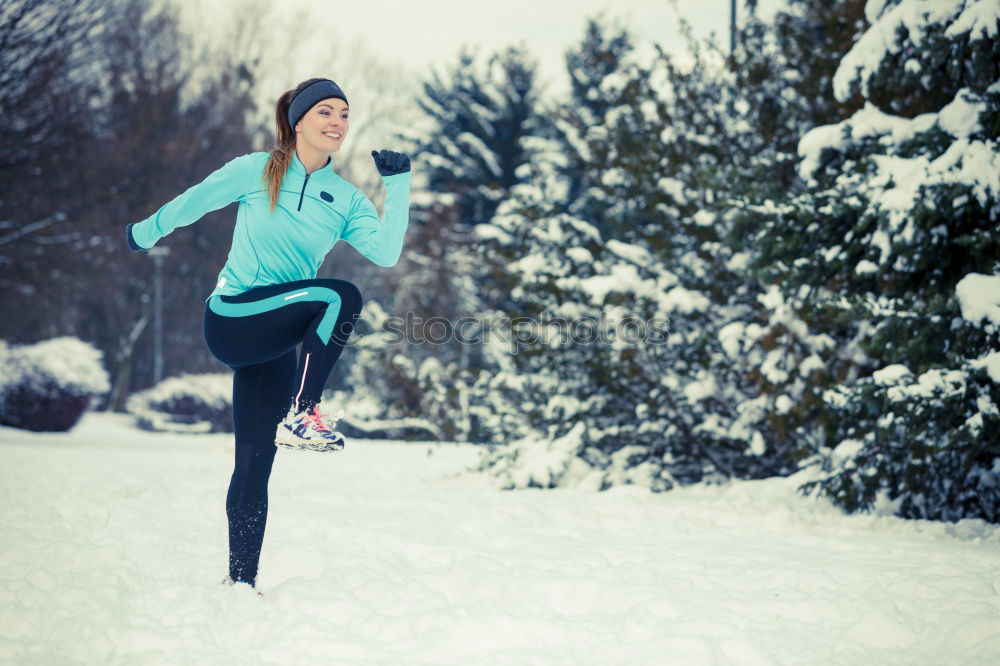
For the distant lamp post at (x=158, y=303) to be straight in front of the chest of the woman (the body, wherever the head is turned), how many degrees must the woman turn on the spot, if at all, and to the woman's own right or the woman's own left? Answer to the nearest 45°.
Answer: approximately 135° to the woman's own left

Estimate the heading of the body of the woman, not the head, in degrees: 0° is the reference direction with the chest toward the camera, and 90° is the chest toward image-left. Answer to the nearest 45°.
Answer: approximately 315°

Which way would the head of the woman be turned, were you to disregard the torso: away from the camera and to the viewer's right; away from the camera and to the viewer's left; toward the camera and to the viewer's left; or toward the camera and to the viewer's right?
toward the camera and to the viewer's right

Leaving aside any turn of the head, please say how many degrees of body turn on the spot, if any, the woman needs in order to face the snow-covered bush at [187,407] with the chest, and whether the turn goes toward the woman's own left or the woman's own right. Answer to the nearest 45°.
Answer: approximately 135° to the woman's own left

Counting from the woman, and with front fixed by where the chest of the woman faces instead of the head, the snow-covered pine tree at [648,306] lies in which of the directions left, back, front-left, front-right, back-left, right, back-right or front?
left

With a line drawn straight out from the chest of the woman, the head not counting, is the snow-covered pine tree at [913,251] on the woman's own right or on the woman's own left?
on the woman's own left

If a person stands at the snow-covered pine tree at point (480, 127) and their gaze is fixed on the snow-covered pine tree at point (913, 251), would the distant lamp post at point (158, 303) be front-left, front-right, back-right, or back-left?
back-right

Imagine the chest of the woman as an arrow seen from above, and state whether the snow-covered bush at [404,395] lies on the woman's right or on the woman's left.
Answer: on the woman's left
